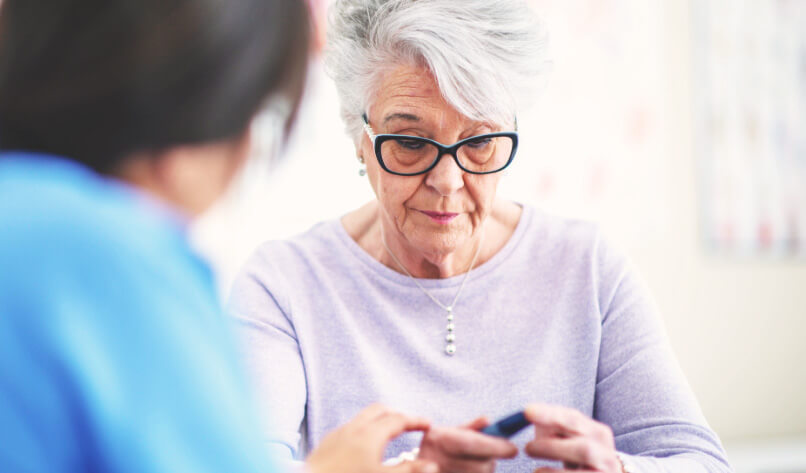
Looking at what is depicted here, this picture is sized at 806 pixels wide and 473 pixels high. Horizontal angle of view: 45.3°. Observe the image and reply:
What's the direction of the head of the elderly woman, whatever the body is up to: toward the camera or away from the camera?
toward the camera

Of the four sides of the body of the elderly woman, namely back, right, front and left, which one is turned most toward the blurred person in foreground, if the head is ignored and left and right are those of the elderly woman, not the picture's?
front

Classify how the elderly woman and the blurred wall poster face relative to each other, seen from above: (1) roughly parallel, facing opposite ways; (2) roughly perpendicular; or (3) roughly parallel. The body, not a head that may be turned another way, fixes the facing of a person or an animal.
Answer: roughly parallel

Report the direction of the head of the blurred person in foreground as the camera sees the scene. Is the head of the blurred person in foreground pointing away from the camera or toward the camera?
away from the camera

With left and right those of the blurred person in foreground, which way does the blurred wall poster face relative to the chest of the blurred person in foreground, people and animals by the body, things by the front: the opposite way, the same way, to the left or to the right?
the opposite way

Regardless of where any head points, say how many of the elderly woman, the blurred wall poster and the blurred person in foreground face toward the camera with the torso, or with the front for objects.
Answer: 2

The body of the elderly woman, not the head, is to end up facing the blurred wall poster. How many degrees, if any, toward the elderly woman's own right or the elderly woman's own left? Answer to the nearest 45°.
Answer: approximately 135° to the elderly woman's own left

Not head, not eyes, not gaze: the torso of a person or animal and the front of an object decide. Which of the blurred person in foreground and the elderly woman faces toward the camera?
the elderly woman

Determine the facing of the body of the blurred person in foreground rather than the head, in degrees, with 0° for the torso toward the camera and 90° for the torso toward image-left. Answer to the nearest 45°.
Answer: approximately 225°

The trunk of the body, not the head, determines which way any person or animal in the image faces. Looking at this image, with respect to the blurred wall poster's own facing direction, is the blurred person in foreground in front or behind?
in front

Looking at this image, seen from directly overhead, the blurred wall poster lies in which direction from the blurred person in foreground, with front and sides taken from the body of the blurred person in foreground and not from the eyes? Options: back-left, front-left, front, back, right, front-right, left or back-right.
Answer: front

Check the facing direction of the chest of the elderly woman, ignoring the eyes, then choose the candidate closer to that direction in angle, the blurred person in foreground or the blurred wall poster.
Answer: the blurred person in foreground

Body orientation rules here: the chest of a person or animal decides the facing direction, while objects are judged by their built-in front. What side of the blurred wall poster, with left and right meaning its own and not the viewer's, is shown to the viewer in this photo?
front

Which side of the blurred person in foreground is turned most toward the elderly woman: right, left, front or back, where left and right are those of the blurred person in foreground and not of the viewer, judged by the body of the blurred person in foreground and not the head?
front

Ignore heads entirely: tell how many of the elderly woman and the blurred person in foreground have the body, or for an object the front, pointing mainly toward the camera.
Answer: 1

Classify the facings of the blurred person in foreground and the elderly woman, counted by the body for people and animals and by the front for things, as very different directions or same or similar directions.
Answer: very different directions

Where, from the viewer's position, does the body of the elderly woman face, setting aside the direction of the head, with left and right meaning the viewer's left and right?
facing the viewer
